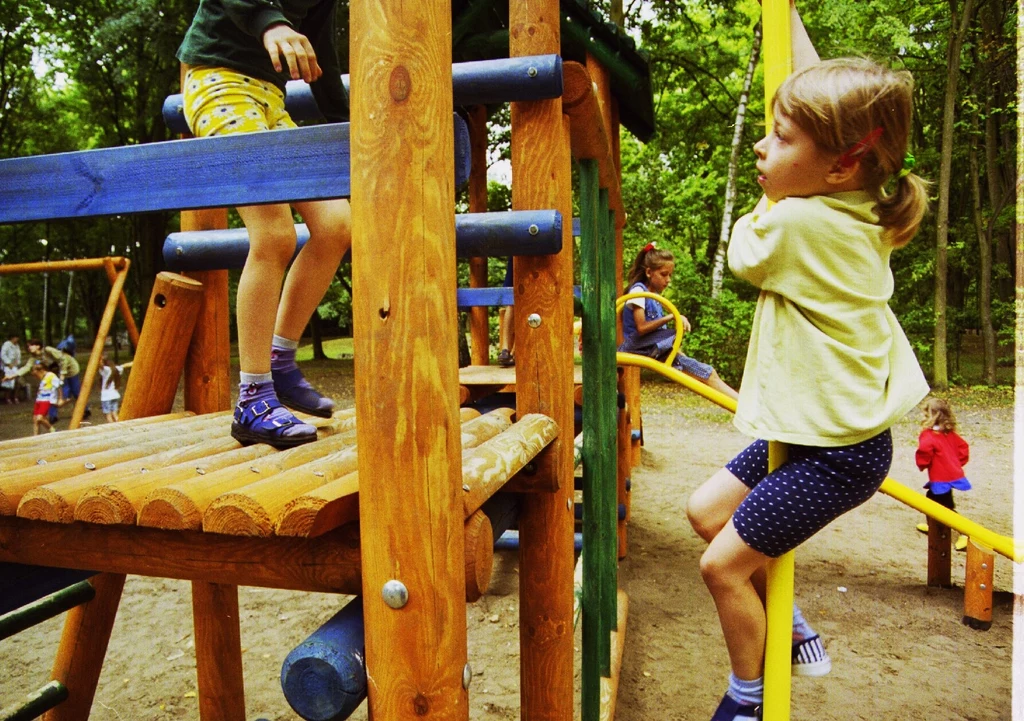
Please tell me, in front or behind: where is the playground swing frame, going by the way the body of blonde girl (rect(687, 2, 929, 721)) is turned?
in front

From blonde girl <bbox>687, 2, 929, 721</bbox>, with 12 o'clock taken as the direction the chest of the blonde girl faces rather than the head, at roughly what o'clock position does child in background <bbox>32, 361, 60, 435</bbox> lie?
The child in background is roughly at 1 o'clock from the blonde girl.

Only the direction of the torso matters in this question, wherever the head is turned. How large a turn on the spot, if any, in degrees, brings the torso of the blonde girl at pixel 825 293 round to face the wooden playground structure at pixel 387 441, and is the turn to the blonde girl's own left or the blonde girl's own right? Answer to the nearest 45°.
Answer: approximately 45° to the blonde girl's own left

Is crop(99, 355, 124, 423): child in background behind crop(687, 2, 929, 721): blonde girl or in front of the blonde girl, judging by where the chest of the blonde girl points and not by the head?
in front

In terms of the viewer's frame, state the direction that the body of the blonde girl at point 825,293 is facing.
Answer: to the viewer's left

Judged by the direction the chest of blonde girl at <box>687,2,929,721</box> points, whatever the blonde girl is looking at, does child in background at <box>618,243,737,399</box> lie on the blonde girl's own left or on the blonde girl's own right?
on the blonde girl's own right

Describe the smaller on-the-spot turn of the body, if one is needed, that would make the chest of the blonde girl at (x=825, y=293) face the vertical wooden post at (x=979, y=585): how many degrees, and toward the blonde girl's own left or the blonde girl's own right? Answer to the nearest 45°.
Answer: approximately 90° to the blonde girl's own right

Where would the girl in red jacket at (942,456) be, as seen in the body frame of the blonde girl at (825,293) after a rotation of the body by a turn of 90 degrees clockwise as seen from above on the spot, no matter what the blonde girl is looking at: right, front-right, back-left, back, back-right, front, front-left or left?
front

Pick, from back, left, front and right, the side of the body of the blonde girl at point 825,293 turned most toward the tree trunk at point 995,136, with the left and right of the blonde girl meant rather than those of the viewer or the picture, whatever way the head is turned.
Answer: right

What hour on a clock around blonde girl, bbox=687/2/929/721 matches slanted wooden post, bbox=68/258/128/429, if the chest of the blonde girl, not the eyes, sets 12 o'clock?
The slanted wooden post is roughly at 1 o'clock from the blonde girl.

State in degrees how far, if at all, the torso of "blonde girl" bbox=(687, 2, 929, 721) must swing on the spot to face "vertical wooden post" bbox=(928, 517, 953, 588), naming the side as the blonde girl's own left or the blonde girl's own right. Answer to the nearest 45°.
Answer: approximately 90° to the blonde girl's own right

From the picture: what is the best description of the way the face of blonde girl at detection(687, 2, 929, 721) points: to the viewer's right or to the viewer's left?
to the viewer's left
